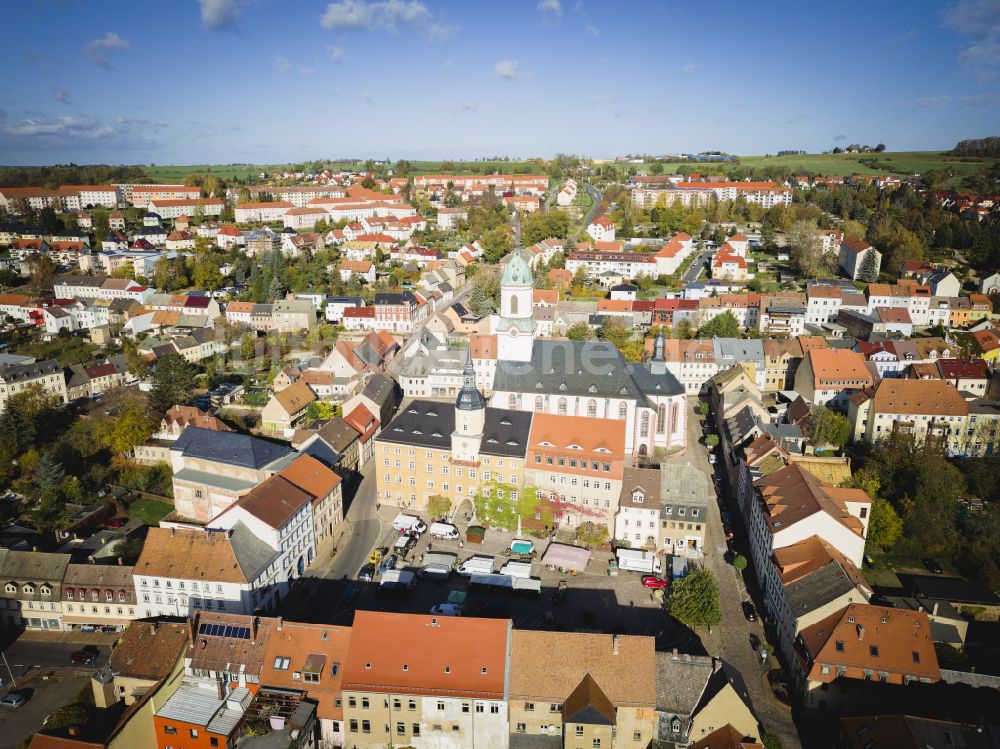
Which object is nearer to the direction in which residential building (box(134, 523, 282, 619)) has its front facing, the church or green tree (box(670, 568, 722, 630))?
the green tree

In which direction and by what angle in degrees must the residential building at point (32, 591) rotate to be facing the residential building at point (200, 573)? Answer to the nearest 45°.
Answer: approximately 45° to its left

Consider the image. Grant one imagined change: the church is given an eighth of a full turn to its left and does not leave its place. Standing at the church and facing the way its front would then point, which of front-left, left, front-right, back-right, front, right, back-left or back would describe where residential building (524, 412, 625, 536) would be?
front-left

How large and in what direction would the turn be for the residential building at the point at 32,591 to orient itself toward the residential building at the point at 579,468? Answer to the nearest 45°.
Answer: approximately 90° to its left

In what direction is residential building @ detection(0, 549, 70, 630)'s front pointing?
toward the camera

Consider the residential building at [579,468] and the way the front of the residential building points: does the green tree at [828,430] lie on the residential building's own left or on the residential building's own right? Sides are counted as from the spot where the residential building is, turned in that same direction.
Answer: on the residential building's own left

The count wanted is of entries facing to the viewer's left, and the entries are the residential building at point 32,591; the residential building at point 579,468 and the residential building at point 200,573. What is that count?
0

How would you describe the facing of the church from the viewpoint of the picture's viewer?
facing to the left of the viewer

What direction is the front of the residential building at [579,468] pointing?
toward the camera
